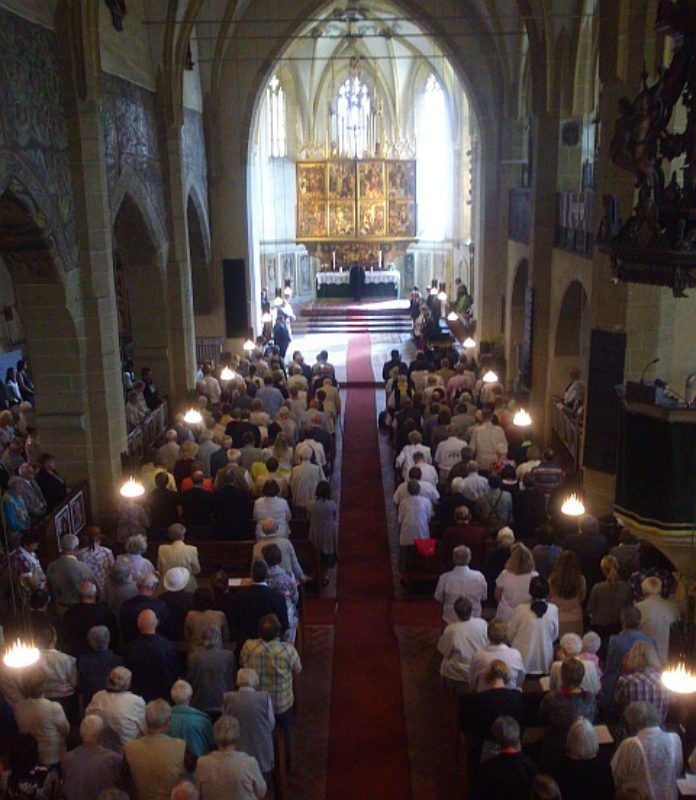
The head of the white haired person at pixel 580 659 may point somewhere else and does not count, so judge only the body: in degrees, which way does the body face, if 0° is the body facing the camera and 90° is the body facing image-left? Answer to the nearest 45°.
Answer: approximately 180°

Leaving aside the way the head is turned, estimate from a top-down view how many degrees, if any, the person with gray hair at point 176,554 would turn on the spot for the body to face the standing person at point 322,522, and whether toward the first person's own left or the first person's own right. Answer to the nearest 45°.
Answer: approximately 45° to the first person's own right

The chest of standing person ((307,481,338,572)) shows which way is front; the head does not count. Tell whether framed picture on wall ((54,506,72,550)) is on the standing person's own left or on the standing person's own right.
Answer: on the standing person's own left

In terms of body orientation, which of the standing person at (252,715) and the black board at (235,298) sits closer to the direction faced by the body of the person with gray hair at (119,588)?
the black board

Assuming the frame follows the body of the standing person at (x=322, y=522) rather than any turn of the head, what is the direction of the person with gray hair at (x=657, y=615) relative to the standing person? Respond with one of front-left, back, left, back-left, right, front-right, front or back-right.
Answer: back-right

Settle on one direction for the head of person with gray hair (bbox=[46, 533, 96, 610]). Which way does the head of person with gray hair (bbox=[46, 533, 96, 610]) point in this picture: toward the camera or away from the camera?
away from the camera

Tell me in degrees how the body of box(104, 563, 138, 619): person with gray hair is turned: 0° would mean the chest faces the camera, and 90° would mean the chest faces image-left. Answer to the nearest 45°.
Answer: approximately 180°

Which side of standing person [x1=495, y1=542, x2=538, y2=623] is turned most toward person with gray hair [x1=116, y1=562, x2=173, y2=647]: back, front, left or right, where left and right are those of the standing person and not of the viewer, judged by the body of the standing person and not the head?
left

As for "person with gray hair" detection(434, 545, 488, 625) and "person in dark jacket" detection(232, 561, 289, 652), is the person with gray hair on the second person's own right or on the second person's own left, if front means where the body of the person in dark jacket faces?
on the second person's own right

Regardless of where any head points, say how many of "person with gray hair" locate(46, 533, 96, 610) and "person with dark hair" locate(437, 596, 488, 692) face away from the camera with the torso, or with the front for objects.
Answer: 2

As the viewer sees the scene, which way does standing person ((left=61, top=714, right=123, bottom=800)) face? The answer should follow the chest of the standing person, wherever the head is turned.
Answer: away from the camera

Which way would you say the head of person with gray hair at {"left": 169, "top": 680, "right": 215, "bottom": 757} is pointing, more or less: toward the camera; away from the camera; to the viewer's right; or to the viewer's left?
away from the camera

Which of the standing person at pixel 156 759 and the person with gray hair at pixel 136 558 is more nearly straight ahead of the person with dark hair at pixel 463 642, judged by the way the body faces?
the person with gray hair

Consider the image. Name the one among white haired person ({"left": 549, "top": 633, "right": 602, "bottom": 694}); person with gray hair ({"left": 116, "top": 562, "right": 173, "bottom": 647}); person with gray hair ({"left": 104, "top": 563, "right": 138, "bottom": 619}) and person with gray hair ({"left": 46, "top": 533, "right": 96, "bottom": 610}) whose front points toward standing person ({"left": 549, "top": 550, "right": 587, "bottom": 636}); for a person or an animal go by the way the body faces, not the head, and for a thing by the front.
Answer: the white haired person

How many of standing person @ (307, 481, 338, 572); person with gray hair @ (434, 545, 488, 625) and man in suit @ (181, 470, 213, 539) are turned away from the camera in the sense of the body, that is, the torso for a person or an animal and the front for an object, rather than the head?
3

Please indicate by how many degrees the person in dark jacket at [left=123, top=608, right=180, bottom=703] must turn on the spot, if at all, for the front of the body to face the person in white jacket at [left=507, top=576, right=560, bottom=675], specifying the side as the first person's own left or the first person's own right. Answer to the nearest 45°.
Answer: approximately 90° to the first person's own right

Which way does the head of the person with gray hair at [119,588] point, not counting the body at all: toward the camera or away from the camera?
away from the camera

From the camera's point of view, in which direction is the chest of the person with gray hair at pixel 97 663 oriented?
away from the camera

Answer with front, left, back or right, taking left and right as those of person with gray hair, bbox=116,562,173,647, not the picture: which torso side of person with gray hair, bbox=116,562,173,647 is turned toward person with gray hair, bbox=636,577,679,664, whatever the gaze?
right

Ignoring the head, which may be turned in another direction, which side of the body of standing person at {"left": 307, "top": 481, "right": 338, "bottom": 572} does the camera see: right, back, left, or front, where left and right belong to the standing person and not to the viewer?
back

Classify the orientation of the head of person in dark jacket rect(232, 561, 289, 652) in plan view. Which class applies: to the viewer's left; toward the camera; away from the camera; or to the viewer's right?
away from the camera

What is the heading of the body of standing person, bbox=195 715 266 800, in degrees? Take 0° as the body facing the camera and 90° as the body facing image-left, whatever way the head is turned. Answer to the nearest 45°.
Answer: approximately 180°
